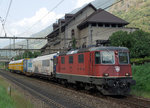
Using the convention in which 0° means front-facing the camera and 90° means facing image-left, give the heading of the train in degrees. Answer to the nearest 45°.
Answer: approximately 315°
